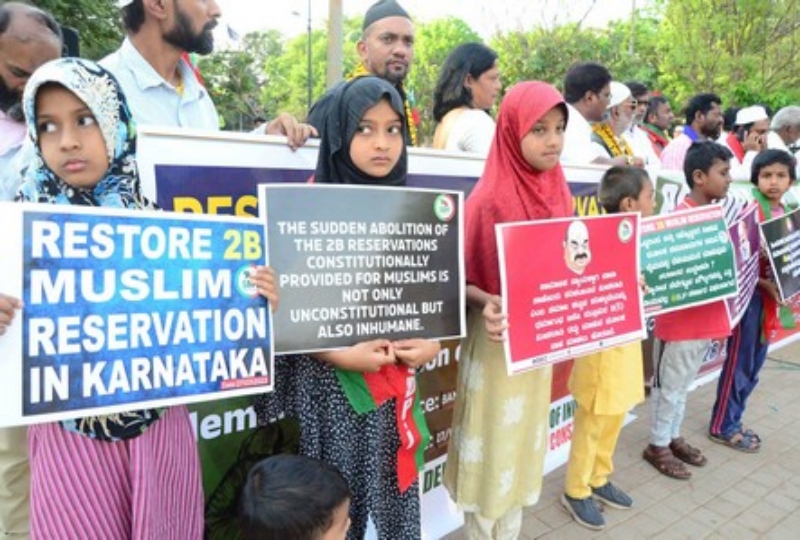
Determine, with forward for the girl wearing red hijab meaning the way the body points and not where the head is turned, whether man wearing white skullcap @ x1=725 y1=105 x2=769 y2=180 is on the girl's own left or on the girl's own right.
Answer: on the girl's own left

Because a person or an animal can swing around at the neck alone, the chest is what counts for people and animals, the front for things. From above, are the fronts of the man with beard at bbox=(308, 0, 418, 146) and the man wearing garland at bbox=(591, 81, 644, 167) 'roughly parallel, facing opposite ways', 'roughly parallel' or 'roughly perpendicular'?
roughly parallel

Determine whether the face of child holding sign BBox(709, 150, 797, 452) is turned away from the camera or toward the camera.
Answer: toward the camera

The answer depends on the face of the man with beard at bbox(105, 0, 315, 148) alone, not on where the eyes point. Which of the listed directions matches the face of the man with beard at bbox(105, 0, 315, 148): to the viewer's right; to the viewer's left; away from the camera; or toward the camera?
to the viewer's right

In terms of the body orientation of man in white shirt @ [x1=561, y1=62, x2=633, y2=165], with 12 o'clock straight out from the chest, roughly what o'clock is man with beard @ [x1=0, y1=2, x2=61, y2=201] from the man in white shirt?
The man with beard is roughly at 4 o'clock from the man in white shirt.

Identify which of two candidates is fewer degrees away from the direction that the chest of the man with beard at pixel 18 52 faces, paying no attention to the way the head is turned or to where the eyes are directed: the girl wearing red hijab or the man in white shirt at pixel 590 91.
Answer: the girl wearing red hijab

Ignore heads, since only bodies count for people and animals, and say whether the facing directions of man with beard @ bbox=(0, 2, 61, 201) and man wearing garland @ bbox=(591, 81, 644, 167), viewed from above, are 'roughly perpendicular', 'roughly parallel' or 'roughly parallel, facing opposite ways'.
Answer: roughly parallel

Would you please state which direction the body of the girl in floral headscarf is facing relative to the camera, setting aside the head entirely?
toward the camera

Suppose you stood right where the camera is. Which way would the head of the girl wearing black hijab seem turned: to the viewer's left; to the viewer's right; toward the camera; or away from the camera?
toward the camera

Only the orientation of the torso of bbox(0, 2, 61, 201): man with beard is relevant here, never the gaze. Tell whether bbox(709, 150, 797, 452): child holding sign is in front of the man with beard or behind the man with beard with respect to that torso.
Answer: in front
